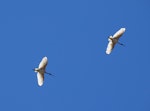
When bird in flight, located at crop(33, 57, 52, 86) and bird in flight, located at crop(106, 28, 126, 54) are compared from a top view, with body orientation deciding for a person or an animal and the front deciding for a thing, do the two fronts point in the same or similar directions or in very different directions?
same or similar directions

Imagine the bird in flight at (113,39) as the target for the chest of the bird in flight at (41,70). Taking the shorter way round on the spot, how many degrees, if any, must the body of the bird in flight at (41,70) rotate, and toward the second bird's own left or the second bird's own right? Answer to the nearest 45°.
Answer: approximately 180°

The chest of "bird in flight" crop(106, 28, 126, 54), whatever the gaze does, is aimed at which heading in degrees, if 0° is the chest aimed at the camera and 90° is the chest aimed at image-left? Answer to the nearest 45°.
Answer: approximately 90°

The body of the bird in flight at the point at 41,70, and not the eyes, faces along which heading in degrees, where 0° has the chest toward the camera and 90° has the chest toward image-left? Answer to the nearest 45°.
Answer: approximately 90°

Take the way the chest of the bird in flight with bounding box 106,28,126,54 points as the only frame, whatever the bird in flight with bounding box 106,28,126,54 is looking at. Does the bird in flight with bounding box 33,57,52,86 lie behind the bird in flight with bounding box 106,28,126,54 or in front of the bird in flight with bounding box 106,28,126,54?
in front

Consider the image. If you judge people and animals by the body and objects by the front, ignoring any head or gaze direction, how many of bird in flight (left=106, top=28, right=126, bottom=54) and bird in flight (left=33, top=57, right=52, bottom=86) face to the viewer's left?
2
